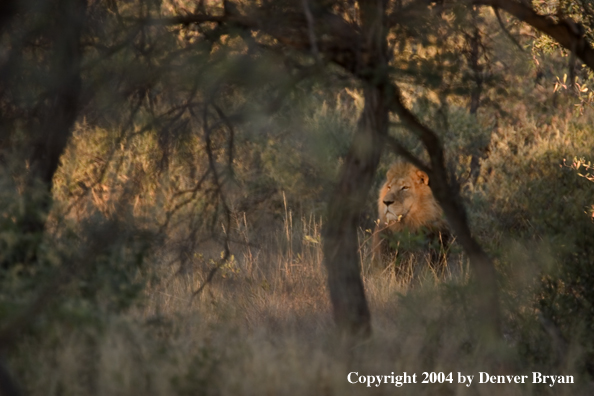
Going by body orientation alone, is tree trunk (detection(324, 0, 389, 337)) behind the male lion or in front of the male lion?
in front

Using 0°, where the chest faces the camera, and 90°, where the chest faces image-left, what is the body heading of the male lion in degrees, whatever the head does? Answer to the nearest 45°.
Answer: approximately 45°
